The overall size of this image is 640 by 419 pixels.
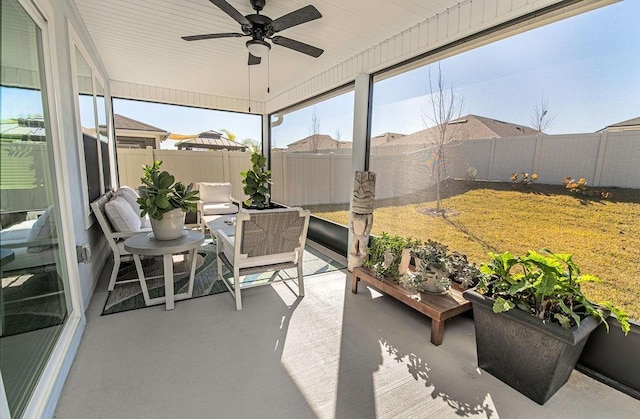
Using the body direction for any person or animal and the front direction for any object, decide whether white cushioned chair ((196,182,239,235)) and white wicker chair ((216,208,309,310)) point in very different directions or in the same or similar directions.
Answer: very different directions

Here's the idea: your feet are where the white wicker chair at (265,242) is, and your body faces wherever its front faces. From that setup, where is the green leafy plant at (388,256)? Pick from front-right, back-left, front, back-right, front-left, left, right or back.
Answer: back-right

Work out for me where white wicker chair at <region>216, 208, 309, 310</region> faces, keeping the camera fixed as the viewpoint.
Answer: facing away from the viewer and to the left of the viewer

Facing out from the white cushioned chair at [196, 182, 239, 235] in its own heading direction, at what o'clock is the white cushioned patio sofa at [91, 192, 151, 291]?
the white cushioned patio sofa at [91, 192, 151, 291] is roughly at 2 o'clock from the white cushioned chair at [196, 182, 239, 235].

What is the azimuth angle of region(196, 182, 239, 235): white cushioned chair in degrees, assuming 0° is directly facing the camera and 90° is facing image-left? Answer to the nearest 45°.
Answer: approximately 315°

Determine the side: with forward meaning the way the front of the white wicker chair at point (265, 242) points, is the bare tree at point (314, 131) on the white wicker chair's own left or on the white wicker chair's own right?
on the white wicker chair's own right
